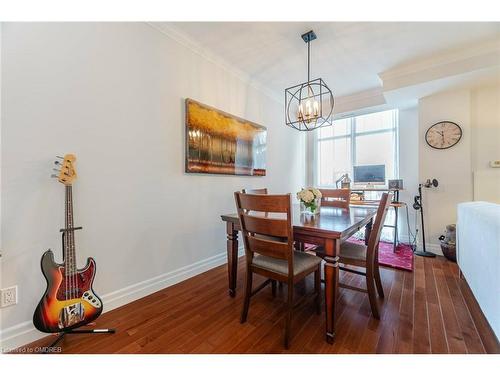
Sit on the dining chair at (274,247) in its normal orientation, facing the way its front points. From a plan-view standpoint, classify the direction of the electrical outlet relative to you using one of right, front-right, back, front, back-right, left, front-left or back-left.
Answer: back-left

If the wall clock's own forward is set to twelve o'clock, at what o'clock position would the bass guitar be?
The bass guitar is roughly at 1 o'clock from the wall clock.

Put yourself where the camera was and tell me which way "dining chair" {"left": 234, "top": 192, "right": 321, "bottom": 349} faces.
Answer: facing away from the viewer and to the right of the viewer

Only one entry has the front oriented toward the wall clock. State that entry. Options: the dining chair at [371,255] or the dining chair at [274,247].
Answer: the dining chair at [274,247]

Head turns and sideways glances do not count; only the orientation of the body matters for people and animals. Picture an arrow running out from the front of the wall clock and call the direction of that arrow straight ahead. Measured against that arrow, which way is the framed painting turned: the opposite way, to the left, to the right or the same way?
to the left

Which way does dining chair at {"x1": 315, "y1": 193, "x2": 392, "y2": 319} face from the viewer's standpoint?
to the viewer's left

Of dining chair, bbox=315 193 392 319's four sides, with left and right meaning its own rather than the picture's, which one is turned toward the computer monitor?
right

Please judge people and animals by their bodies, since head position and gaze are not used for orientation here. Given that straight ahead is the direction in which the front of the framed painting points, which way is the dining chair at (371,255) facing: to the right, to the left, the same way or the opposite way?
the opposite way

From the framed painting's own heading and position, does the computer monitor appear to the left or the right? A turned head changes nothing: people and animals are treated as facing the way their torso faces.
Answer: on its left

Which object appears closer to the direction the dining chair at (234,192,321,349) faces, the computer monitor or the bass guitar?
the computer monitor

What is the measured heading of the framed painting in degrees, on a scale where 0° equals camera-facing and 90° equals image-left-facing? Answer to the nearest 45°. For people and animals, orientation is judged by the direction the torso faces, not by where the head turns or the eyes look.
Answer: approximately 315°

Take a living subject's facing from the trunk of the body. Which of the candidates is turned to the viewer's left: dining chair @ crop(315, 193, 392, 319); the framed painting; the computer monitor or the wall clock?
the dining chair

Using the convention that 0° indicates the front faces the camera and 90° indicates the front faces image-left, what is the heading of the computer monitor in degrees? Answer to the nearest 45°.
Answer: approximately 0°

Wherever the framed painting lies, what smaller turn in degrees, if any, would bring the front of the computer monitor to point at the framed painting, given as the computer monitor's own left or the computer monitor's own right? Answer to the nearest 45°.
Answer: approximately 45° to the computer monitor's own right

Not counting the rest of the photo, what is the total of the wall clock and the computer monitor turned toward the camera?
2

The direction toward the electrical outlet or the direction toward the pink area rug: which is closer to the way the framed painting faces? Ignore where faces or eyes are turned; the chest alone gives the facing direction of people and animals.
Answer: the pink area rug

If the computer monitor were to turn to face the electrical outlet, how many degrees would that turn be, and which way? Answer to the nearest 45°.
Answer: approximately 45° to its right
